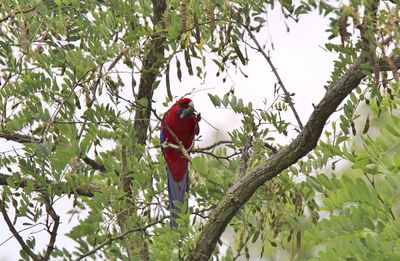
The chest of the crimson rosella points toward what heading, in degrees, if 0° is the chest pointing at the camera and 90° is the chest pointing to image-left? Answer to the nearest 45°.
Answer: approximately 315°
